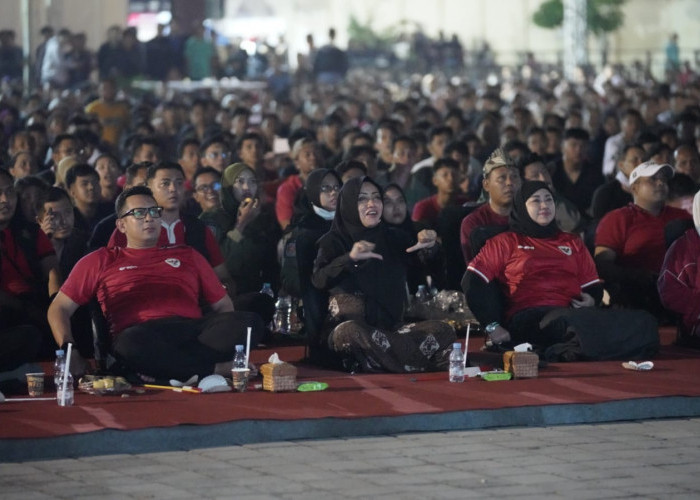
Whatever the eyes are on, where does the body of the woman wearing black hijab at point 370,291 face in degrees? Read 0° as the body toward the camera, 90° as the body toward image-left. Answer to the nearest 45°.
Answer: approximately 315°

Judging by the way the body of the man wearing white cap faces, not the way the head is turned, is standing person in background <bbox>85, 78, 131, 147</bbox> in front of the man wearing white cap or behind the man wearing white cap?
behind

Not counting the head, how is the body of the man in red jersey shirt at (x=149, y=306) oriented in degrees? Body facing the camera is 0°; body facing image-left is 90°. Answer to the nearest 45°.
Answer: approximately 315°

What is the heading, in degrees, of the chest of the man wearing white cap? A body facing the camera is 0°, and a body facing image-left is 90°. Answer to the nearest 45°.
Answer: approximately 315°

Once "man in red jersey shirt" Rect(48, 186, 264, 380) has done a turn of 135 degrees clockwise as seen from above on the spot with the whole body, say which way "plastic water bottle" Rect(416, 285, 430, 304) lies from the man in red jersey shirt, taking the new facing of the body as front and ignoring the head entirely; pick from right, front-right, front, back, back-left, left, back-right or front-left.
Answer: back-right

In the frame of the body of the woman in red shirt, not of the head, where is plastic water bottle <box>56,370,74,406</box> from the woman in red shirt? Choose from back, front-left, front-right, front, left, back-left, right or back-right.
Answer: right

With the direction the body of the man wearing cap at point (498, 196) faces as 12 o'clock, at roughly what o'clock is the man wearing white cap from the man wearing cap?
The man wearing white cap is roughly at 10 o'clock from the man wearing cap.
